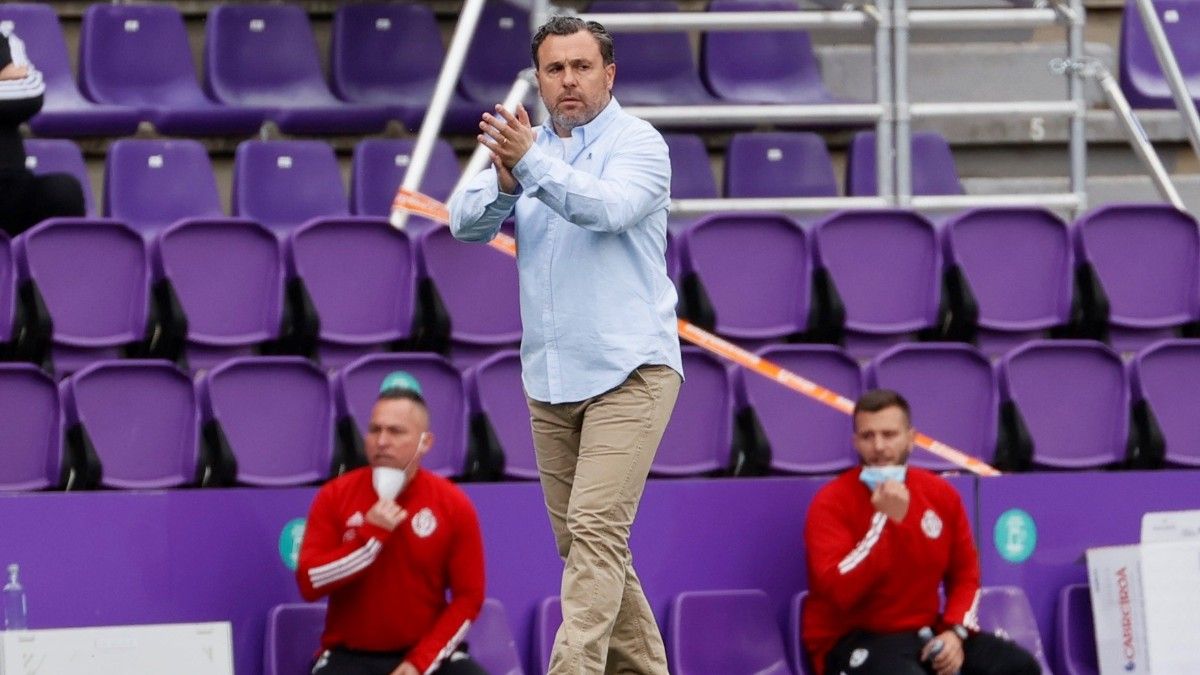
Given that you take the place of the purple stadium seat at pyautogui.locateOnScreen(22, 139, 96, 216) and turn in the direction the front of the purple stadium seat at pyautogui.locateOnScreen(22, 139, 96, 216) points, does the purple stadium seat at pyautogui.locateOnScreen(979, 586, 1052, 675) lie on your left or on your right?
on your left

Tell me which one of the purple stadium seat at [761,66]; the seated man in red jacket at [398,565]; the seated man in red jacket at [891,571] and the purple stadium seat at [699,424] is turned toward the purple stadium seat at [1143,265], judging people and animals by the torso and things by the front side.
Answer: the purple stadium seat at [761,66]

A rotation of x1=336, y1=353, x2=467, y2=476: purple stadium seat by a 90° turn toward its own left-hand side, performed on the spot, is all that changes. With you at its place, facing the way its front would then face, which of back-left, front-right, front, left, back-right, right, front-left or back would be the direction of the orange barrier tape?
front

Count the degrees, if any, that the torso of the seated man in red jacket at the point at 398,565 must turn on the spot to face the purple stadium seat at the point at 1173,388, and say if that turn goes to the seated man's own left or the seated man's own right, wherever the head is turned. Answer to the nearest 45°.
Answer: approximately 90° to the seated man's own left

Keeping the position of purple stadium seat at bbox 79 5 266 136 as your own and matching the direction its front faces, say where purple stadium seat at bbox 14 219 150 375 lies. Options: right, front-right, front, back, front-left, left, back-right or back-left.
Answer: front-right

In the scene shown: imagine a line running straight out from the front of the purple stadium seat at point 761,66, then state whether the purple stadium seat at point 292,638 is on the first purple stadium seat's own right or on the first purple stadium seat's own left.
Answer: on the first purple stadium seat's own right
